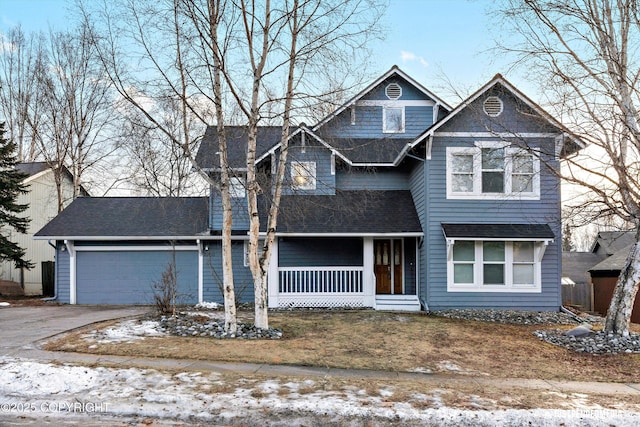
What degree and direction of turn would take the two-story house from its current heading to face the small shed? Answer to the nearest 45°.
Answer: approximately 135° to its left

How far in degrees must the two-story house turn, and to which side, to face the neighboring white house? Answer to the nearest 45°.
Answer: approximately 135° to its right

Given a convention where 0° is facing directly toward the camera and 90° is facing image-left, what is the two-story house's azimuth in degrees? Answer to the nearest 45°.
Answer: approximately 0°
